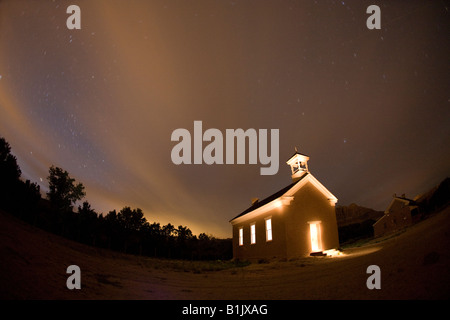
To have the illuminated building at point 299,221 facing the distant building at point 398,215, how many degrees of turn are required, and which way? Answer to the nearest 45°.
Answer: approximately 90° to its left

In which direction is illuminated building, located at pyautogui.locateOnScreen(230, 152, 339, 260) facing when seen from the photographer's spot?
facing the viewer and to the right of the viewer
